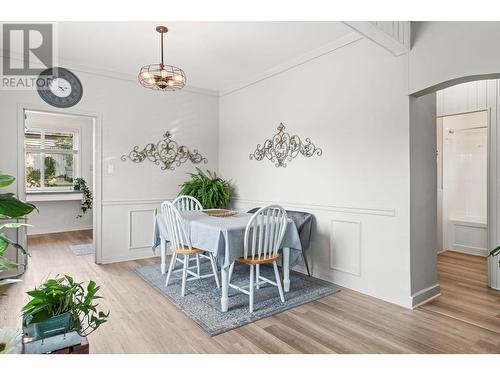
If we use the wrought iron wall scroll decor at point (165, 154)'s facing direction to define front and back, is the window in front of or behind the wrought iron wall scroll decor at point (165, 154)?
behind

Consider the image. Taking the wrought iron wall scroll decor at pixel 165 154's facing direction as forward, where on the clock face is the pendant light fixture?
The pendant light fixture is roughly at 12 o'clock from the wrought iron wall scroll decor.

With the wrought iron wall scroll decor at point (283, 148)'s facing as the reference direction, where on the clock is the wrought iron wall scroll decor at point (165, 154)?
the wrought iron wall scroll decor at point (165, 154) is roughly at 2 o'clock from the wrought iron wall scroll decor at point (283, 148).

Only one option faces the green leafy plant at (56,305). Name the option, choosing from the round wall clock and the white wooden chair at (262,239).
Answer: the round wall clock

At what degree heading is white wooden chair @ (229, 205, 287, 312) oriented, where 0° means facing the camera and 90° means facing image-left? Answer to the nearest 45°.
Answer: approximately 135°

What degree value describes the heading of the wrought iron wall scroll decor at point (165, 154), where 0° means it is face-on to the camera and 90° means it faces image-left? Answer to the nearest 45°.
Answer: approximately 0°

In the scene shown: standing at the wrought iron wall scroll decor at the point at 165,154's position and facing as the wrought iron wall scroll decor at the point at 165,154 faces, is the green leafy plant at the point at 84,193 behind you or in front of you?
behind

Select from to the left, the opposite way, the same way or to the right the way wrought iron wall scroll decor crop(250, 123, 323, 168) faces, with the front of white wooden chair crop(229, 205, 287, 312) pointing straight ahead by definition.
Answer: to the left

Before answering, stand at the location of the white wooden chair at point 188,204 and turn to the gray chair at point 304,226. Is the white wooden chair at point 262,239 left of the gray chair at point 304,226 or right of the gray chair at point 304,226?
right

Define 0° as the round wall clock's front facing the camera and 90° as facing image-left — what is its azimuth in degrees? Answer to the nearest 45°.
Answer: approximately 0°

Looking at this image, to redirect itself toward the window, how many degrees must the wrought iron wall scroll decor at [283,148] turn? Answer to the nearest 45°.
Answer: approximately 90° to its right
